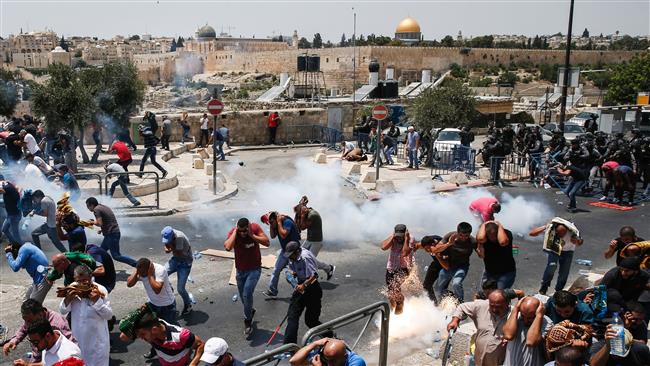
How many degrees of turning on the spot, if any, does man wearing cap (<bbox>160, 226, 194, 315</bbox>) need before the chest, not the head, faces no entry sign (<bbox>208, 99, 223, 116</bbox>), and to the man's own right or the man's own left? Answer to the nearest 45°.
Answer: approximately 135° to the man's own right

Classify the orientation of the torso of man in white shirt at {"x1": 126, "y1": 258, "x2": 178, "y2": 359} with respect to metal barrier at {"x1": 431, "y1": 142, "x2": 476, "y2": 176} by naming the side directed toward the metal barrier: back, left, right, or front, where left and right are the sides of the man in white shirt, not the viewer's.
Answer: back

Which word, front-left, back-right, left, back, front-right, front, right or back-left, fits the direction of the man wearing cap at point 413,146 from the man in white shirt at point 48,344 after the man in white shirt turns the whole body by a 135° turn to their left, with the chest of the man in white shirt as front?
front-left

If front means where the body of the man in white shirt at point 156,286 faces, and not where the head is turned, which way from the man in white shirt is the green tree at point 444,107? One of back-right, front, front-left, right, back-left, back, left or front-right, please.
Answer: back

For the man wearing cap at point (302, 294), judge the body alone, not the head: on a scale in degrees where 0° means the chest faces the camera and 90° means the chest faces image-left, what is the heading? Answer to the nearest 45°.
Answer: approximately 45°

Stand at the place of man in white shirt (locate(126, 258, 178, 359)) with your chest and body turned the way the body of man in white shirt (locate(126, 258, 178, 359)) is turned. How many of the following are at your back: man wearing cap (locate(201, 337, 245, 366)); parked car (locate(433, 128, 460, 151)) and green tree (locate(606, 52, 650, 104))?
2

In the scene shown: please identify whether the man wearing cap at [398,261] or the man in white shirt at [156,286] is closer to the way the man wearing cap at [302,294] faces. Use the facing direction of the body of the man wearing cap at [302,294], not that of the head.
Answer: the man in white shirt

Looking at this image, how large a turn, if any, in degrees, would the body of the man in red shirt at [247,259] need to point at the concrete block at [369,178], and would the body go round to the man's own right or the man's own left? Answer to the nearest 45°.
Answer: approximately 180°

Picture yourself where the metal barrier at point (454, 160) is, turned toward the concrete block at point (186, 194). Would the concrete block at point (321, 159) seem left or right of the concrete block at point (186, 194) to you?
right

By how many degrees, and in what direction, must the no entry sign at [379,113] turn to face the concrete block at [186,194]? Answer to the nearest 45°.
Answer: approximately 45° to its right

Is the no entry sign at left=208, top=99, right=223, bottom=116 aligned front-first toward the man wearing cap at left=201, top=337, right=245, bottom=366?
yes

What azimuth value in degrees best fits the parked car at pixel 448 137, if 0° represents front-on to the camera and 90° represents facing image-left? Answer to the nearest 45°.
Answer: approximately 45°
